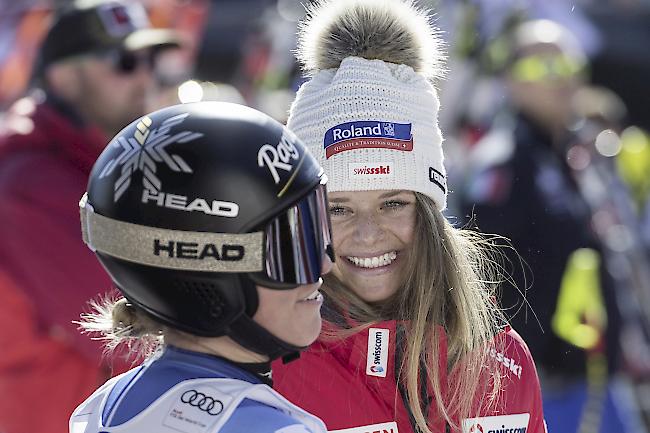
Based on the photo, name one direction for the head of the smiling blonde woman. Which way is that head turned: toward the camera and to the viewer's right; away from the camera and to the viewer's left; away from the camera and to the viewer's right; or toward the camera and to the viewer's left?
toward the camera and to the viewer's left

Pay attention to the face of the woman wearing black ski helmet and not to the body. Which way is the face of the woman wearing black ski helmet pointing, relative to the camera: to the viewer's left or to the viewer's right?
to the viewer's right

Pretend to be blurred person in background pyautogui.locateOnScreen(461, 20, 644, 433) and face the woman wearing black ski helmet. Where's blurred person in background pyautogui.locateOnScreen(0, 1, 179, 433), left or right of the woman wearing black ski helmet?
right

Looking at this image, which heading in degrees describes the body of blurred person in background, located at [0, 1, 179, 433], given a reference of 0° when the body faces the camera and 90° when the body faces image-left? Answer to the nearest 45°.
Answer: approximately 270°

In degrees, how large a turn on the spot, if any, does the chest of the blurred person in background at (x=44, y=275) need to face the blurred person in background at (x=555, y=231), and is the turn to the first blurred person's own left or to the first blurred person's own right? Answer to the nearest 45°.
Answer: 0° — they already face them
